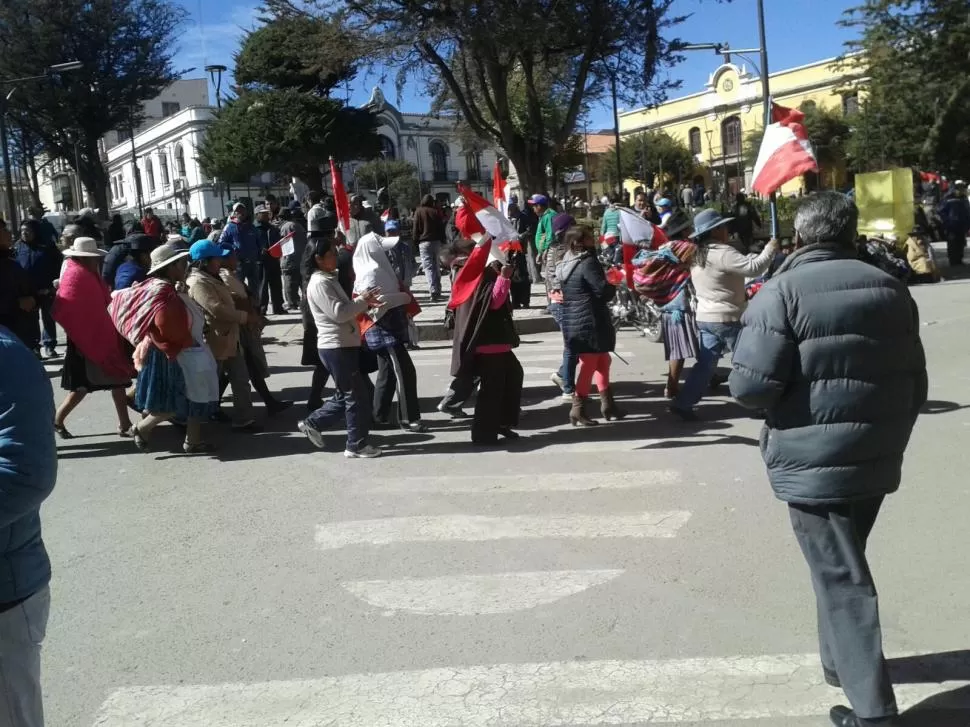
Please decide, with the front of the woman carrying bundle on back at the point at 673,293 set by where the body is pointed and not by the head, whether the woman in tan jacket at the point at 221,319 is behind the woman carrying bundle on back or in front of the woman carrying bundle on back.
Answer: behind

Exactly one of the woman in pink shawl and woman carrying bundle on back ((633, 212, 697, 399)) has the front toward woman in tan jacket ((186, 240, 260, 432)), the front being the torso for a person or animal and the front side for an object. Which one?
the woman in pink shawl

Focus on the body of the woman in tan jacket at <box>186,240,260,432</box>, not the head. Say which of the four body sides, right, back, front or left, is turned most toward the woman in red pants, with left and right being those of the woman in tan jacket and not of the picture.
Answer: front

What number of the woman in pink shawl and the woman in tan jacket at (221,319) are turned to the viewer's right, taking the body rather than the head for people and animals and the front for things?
2

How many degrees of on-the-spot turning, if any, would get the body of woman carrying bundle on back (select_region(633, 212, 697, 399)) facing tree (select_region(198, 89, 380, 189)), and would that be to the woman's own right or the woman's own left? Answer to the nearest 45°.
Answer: approximately 90° to the woman's own left

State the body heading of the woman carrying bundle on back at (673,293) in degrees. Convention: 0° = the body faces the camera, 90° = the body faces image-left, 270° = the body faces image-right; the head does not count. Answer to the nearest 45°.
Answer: approximately 225°

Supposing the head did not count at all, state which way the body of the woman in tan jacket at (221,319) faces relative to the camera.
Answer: to the viewer's right

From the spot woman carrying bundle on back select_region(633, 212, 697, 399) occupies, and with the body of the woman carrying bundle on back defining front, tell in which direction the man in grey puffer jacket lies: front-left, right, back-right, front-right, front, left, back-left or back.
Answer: back-right
